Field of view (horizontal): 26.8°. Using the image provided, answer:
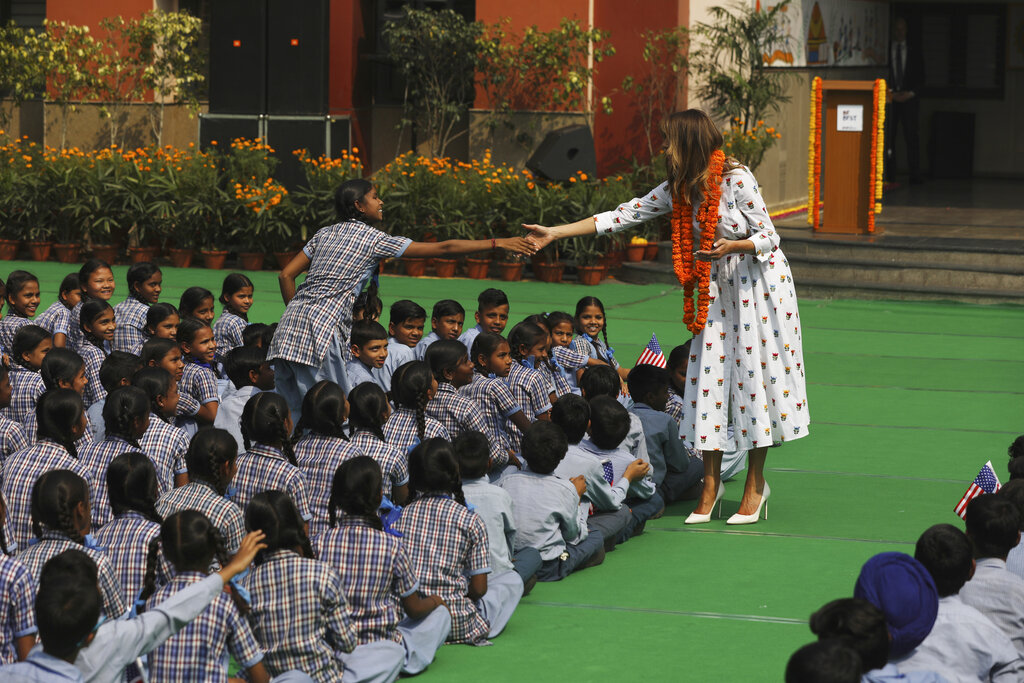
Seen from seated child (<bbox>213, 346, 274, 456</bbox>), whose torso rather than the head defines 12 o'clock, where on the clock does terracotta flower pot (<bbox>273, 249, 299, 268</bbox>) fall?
The terracotta flower pot is roughly at 9 o'clock from the seated child.

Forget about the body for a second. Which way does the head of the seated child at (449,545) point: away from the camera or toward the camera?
away from the camera

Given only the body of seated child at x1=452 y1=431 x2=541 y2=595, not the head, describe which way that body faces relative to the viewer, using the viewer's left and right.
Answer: facing away from the viewer and to the right of the viewer

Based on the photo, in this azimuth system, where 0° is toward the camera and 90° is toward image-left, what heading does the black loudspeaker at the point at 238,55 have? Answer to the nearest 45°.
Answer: approximately 0°

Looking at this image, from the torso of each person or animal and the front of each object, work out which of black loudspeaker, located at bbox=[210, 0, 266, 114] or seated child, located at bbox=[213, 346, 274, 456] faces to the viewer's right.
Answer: the seated child

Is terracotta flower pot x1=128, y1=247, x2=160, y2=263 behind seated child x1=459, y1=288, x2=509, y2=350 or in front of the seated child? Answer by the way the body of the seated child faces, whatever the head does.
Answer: behind

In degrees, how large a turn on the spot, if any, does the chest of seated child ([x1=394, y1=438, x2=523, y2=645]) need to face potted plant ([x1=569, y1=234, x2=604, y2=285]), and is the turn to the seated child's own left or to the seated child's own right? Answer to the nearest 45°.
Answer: approximately 45° to the seated child's own left

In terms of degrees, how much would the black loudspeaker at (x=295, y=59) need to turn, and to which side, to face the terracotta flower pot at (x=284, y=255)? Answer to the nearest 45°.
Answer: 0° — it already faces it

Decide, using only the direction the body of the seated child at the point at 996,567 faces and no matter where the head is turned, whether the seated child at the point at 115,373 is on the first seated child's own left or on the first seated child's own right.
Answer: on the first seated child's own left

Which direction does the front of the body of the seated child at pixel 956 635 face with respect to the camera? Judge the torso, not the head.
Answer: away from the camera

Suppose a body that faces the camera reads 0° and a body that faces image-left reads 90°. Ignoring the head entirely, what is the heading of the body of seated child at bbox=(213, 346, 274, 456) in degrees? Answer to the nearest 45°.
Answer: approximately 270°
